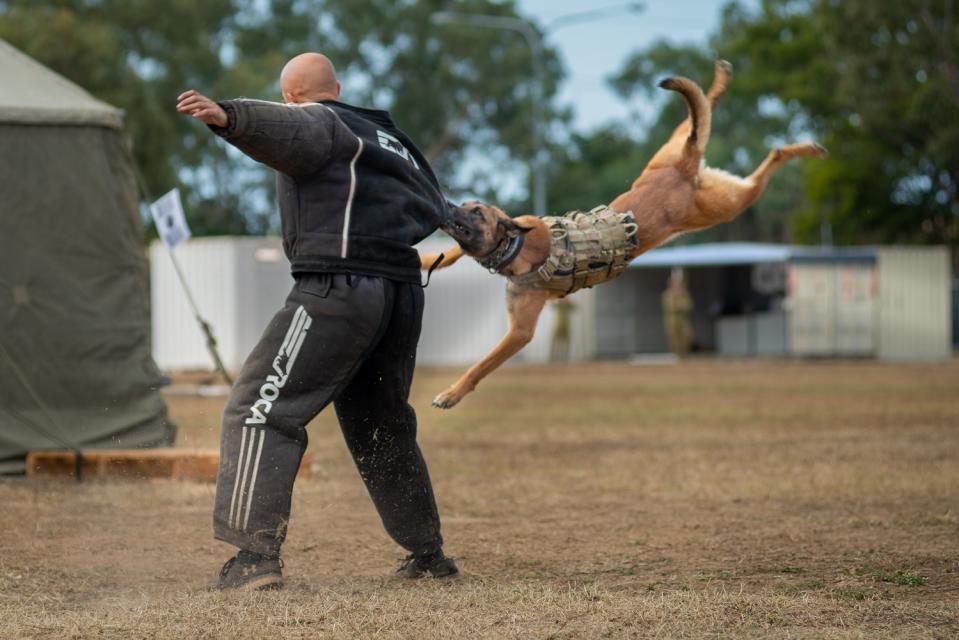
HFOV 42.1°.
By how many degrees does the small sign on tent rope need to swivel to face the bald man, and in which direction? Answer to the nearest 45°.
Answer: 0° — it already faces them

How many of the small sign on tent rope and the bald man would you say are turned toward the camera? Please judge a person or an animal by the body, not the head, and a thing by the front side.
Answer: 1

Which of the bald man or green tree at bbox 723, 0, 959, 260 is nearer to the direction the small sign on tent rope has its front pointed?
the bald man

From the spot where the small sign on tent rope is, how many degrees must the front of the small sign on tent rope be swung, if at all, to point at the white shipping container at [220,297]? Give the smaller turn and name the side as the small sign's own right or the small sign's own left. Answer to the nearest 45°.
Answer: approximately 180°

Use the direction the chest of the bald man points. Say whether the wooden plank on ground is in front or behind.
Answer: in front

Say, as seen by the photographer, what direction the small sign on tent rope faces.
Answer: facing the viewer

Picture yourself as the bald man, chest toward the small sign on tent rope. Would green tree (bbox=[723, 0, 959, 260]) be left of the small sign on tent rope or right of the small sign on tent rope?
right

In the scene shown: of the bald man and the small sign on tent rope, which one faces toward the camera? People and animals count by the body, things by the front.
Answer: the small sign on tent rope

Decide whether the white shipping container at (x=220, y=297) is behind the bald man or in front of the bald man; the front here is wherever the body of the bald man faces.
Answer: in front
